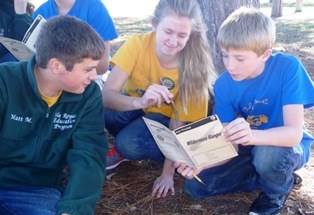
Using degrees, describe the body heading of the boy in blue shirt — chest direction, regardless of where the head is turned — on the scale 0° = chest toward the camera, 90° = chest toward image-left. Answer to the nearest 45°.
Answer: approximately 45°

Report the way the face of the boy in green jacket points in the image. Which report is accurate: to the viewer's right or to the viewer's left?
to the viewer's right

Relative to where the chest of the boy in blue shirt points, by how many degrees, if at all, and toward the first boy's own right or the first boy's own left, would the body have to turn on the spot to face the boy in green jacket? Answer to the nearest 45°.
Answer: approximately 45° to the first boy's own right
